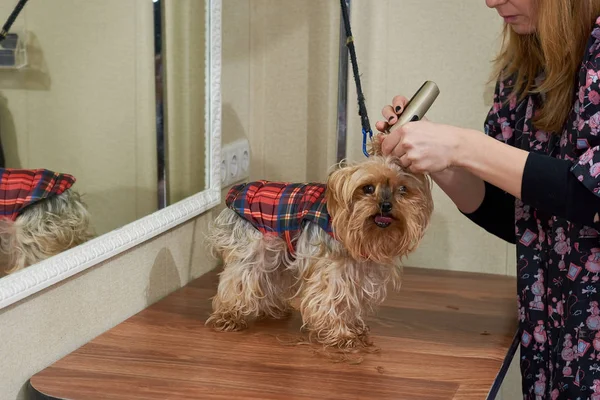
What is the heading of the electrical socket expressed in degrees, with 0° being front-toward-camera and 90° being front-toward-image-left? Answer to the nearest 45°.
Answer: approximately 315°

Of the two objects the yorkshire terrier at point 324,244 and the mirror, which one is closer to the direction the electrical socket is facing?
the yorkshire terrier

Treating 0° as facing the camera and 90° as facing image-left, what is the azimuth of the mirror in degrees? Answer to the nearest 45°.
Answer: approximately 315°

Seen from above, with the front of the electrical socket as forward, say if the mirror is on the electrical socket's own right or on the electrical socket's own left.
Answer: on the electrical socket's own right

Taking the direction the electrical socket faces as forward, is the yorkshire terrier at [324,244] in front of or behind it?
in front

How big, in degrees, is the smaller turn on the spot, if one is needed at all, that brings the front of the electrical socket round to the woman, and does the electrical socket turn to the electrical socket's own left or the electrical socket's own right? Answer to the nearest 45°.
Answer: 0° — it already faces them

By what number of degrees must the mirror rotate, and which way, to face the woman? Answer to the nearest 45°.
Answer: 0° — it already faces them
